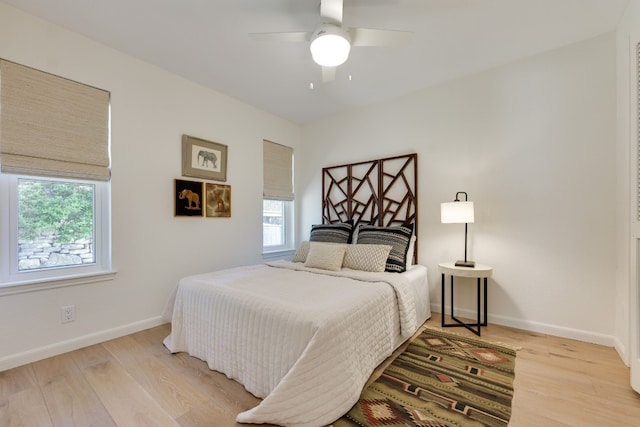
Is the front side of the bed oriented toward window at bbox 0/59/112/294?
no

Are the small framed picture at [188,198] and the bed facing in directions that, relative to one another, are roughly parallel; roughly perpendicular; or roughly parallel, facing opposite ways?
roughly perpendicular

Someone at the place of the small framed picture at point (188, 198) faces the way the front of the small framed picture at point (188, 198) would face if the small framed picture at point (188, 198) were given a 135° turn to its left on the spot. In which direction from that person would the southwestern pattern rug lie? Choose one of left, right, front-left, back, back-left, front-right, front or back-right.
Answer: back-right

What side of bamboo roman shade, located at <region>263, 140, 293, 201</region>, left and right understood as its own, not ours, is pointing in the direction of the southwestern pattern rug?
front

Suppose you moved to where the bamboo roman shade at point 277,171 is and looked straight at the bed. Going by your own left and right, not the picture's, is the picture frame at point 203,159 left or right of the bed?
right

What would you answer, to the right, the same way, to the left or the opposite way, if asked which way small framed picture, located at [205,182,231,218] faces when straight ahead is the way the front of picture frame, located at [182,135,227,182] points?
the same way

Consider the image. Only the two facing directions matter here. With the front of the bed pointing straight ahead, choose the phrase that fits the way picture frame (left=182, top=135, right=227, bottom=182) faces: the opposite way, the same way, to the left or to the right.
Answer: to the left

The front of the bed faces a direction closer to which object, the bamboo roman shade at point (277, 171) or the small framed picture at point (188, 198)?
the small framed picture

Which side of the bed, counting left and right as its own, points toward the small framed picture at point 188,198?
right

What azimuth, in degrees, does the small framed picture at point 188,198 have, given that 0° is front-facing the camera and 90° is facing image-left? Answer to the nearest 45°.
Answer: approximately 315°

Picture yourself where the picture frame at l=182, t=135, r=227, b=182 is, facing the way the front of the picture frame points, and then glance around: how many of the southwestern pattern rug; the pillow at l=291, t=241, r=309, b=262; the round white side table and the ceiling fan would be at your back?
0

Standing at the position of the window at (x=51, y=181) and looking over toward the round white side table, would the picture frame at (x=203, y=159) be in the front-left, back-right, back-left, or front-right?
front-left

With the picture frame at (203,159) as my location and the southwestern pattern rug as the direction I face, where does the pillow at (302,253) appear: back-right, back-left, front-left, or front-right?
front-left

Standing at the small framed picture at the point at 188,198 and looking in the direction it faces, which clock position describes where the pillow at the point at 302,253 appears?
The pillow is roughly at 11 o'clock from the small framed picture.

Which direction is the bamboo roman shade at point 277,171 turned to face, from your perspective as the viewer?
facing the viewer and to the right of the viewer

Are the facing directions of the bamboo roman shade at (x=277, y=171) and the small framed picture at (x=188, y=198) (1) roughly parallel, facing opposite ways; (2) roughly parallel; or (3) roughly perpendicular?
roughly parallel

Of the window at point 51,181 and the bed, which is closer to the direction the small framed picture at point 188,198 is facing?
the bed

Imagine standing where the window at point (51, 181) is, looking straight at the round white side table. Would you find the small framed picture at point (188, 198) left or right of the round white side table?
left
